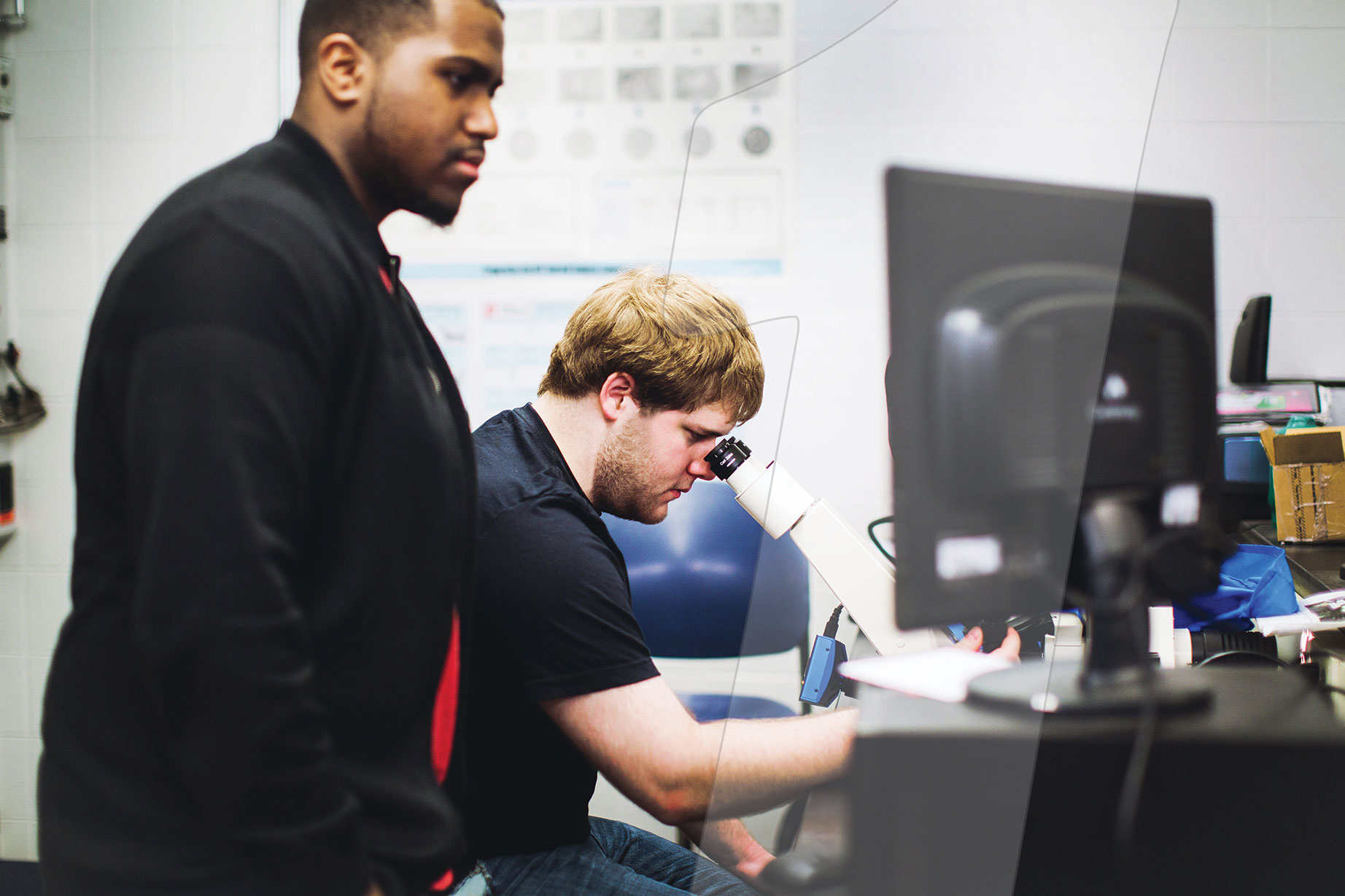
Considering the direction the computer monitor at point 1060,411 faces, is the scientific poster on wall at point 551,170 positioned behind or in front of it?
in front

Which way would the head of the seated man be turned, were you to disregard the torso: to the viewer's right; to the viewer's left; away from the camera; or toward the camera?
to the viewer's right

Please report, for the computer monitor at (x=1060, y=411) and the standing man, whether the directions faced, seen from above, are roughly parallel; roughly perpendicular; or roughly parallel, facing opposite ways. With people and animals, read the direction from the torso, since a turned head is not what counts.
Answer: roughly perpendicular

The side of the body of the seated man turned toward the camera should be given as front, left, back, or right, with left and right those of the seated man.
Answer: right

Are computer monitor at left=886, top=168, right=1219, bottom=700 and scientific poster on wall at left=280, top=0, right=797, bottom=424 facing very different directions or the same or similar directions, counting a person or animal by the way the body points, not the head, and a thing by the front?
very different directions

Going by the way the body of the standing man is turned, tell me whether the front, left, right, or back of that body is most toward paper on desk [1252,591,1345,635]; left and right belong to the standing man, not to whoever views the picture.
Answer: front

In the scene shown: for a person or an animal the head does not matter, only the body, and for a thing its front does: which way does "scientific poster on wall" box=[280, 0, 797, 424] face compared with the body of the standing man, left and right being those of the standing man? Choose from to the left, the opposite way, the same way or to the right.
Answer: to the right

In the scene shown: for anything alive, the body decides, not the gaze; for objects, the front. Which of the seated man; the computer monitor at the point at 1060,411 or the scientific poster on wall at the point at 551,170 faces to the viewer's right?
the seated man

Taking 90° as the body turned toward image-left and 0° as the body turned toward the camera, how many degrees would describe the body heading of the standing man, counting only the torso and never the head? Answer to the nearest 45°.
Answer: approximately 270°

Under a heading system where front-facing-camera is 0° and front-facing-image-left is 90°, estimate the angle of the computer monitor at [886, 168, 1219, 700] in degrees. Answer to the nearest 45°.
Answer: approximately 135°

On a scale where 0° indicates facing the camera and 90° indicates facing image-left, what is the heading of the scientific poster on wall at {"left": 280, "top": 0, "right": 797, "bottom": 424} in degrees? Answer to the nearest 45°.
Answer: approximately 0°

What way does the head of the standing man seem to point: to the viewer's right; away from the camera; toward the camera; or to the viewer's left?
to the viewer's right

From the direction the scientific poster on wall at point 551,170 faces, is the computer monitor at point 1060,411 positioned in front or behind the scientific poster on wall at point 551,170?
in front
